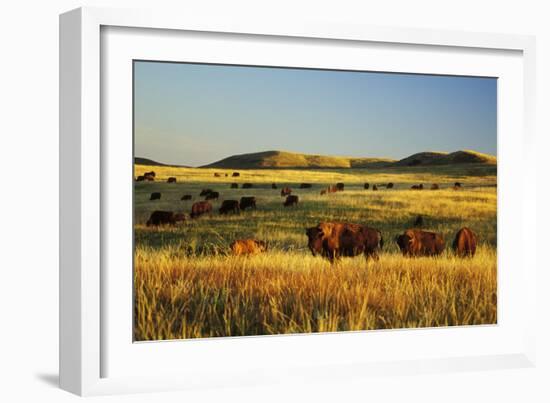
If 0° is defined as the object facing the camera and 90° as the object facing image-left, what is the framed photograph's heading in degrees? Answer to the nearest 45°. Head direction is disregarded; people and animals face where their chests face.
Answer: approximately 315°
